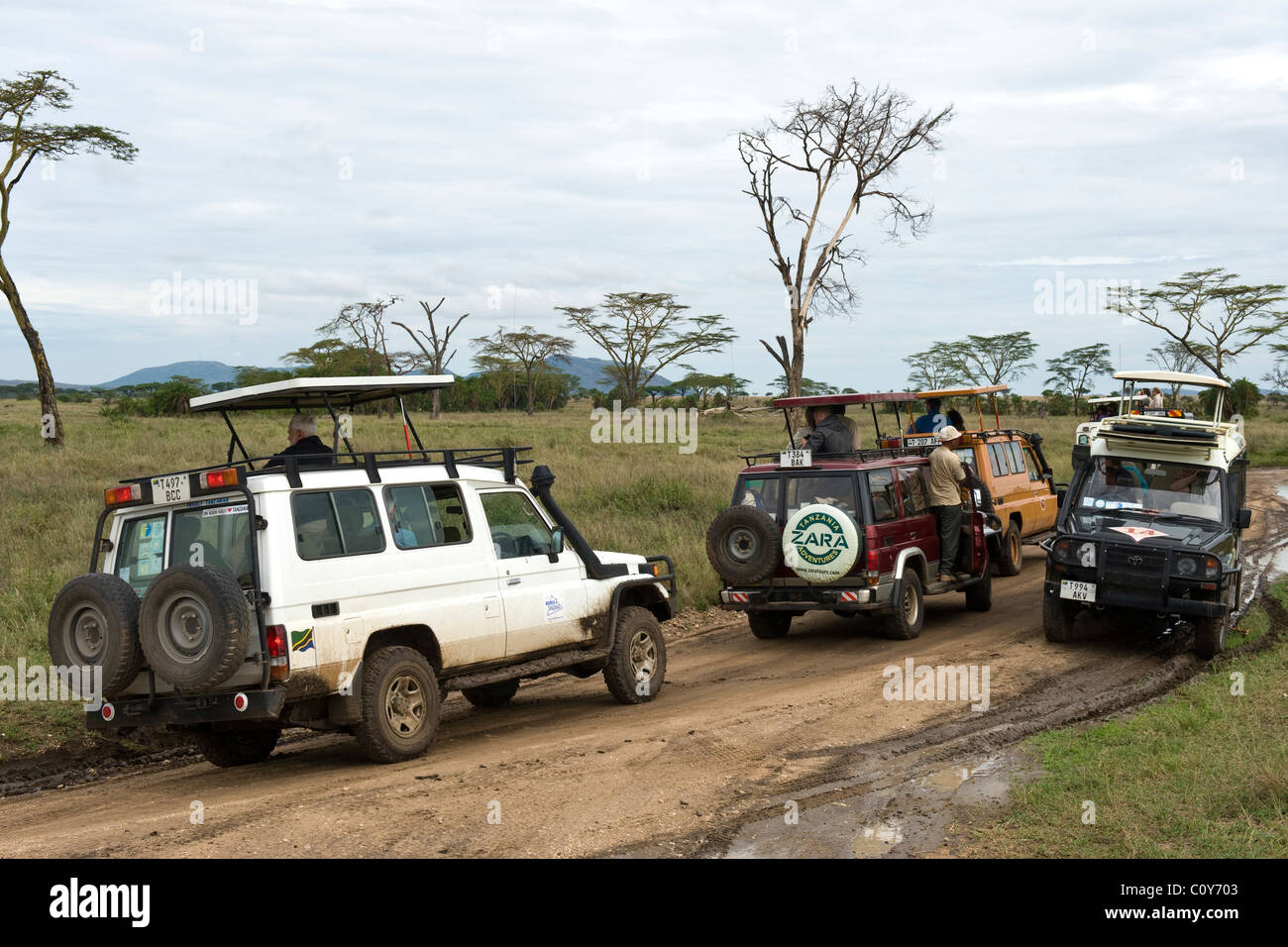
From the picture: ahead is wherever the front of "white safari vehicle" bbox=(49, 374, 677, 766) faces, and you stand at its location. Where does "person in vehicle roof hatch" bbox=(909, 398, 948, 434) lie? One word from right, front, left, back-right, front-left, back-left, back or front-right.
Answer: front

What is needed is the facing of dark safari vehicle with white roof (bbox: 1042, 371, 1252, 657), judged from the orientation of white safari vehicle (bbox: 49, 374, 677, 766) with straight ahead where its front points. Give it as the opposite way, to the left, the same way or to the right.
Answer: the opposite way

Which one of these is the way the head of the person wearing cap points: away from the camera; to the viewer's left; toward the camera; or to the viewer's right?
to the viewer's right

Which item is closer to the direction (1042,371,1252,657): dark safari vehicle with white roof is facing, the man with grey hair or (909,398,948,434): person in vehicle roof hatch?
the man with grey hair

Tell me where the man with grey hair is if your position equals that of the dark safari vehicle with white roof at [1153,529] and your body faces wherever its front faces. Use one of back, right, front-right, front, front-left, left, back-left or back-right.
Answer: front-right

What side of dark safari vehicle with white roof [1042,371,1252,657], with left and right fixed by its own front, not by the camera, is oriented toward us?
front

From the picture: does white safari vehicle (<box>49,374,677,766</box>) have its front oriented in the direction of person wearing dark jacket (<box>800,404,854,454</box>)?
yes

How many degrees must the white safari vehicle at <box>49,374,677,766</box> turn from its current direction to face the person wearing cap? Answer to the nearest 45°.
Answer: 0° — it already faces them

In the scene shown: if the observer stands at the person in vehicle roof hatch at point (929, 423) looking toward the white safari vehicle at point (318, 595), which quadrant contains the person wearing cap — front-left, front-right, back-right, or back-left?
front-left

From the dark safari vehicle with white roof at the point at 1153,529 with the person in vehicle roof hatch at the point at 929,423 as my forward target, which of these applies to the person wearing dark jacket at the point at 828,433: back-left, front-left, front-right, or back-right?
front-left

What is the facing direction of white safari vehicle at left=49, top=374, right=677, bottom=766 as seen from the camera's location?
facing away from the viewer and to the right of the viewer

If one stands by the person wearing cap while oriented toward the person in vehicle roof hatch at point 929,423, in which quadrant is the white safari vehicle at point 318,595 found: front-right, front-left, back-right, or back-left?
back-left

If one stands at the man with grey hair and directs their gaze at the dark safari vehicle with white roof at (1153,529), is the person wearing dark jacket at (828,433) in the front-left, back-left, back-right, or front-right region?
front-left

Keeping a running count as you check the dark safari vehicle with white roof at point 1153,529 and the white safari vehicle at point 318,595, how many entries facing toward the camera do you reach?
1

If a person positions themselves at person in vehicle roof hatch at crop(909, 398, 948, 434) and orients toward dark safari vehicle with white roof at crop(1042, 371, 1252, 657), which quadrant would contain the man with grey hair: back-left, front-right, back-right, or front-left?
front-right
